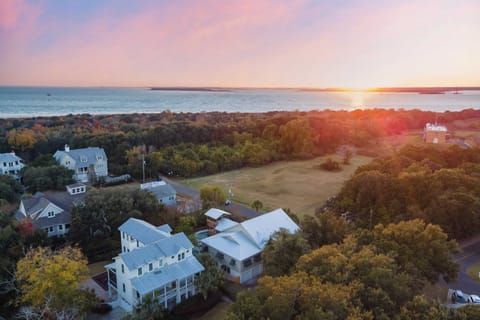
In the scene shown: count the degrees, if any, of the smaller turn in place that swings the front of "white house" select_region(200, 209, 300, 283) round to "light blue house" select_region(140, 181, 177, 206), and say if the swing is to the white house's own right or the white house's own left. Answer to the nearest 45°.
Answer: approximately 90° to the white house's own right

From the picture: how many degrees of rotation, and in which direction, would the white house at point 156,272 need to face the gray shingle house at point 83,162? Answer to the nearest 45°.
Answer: approximately 135° to its left

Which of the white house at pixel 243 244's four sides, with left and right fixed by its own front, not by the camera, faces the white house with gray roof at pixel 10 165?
right

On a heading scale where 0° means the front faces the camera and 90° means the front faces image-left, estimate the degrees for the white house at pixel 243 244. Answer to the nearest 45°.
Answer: approximately 45°

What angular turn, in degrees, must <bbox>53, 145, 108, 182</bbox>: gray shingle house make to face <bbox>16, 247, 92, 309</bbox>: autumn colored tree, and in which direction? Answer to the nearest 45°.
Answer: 0° — it already faces it

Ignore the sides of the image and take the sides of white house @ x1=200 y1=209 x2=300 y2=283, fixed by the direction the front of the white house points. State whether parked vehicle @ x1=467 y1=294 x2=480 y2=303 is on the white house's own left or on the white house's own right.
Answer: on the white house's own left

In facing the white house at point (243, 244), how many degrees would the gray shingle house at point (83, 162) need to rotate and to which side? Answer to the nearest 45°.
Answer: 0° — it already faces it
